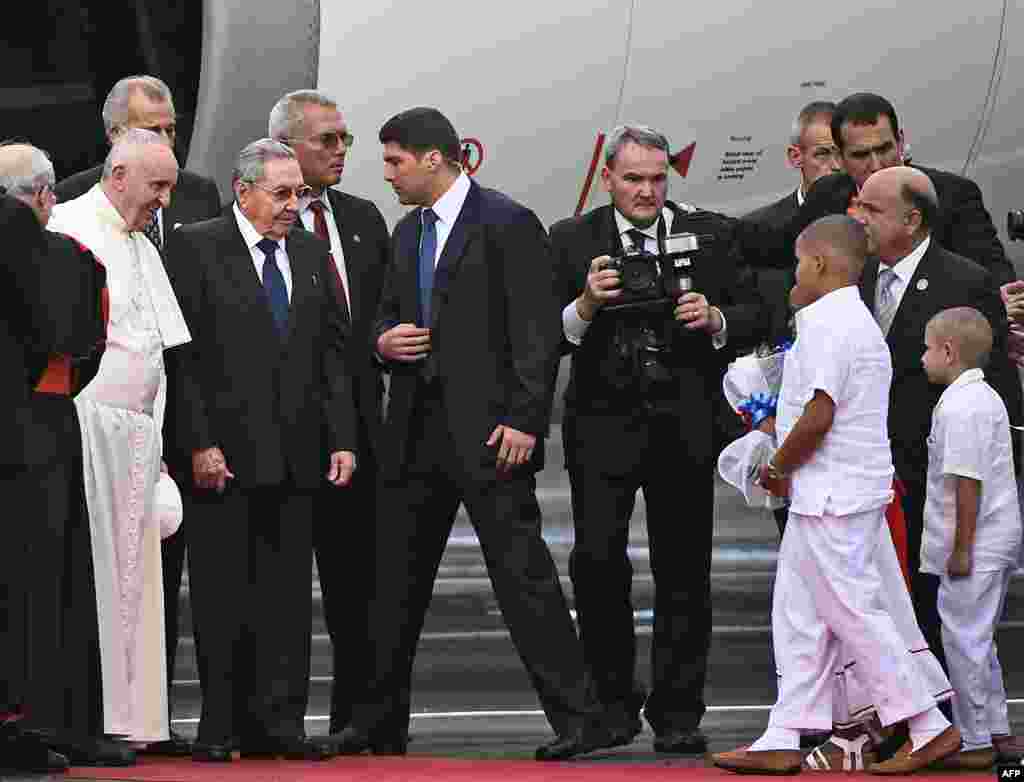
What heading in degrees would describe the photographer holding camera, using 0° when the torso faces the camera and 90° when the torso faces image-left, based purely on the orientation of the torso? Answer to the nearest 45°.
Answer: approximately 0°

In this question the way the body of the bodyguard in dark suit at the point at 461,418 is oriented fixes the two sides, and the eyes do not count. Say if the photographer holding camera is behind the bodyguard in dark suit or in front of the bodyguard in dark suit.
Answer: behind

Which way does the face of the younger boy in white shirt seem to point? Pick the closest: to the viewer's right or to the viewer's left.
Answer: to the viewer's left

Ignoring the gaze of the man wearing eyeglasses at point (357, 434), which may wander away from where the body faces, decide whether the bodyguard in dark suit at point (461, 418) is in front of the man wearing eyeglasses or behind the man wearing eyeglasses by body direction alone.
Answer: in front

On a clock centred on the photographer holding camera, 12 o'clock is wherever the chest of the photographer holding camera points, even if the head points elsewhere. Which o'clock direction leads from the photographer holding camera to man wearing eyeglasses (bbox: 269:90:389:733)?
The man wearing eyeglasses is roughly at 3 o'clock from the photographer holding camera.

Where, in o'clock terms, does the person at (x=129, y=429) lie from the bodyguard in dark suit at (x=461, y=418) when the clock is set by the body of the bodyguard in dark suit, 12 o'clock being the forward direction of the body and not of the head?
The person is roughly at 1 o'clock from the bodyguard in dark suit.
